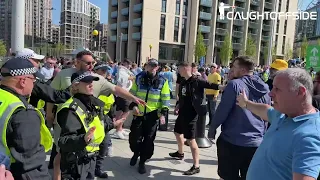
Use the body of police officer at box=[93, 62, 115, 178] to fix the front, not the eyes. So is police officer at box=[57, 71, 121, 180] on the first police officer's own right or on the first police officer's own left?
on the first police officer's own right

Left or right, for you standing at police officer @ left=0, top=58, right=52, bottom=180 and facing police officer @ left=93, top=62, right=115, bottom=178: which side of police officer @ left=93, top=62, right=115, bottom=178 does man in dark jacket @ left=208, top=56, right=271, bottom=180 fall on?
right

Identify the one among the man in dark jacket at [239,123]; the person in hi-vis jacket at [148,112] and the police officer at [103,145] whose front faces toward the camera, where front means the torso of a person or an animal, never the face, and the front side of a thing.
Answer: the person in hi-vis jacket

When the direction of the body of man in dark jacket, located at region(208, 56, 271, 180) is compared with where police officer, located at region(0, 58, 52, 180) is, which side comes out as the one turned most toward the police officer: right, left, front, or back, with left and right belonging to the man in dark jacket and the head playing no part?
left

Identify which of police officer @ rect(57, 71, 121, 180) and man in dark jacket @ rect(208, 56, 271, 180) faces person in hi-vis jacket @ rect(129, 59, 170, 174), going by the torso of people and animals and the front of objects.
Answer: the man in dark jacket

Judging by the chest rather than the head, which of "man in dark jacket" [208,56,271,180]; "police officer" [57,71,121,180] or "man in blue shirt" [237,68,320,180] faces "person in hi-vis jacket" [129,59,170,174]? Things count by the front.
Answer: the man in dark jacket

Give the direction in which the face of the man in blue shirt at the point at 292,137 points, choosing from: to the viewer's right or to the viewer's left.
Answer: to the viewer's left
